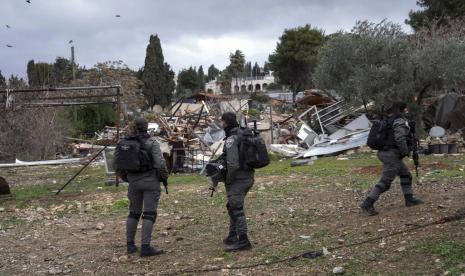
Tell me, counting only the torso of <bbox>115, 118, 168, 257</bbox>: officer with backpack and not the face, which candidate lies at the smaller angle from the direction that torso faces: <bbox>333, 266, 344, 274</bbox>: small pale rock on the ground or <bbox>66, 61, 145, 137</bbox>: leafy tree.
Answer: the leafy tree

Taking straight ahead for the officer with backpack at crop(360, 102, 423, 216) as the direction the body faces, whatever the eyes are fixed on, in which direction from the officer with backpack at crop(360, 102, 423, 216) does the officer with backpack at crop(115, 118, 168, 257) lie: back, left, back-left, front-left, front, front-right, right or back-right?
back-right

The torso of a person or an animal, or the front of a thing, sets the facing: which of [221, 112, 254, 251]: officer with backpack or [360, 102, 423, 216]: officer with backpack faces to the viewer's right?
[360, 102, 423, 216]: officer with backpack

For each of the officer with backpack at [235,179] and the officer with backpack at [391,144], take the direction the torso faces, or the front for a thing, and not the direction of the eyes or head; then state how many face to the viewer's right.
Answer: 1

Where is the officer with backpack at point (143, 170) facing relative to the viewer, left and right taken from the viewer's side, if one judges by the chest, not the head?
facing away from the viewer and to the right of the viewer

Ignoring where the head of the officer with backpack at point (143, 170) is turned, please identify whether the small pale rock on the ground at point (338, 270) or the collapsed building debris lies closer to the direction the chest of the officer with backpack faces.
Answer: the collapsed building debris

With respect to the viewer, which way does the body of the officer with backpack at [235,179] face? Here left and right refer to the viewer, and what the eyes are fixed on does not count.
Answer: facing to the left of the viewer

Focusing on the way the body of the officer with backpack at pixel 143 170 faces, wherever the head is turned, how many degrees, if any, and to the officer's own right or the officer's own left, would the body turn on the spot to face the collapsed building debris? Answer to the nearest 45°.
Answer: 0° — they already face it

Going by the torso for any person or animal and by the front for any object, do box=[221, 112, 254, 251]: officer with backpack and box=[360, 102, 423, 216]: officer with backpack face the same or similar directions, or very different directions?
very different directions

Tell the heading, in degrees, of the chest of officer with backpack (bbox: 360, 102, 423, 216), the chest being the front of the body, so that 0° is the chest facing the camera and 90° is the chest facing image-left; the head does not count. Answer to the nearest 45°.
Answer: approximately 270°

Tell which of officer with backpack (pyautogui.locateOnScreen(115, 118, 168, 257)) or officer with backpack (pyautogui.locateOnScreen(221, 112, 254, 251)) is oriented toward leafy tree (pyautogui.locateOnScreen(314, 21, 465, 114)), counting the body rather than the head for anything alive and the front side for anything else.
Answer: officer with backpack (pyautogui.locateOnScreen(115, 118, 168, 257))

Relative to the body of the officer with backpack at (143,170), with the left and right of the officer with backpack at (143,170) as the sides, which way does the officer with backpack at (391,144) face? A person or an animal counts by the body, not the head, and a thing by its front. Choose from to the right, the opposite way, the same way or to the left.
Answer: to the right

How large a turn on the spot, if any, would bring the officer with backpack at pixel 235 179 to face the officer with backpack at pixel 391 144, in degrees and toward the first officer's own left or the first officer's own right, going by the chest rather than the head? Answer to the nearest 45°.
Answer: approximately 135° to the first officer's own right

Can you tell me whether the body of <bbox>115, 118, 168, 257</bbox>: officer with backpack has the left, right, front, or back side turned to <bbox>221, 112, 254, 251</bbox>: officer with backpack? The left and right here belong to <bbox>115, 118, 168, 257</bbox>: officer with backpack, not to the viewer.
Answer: right
